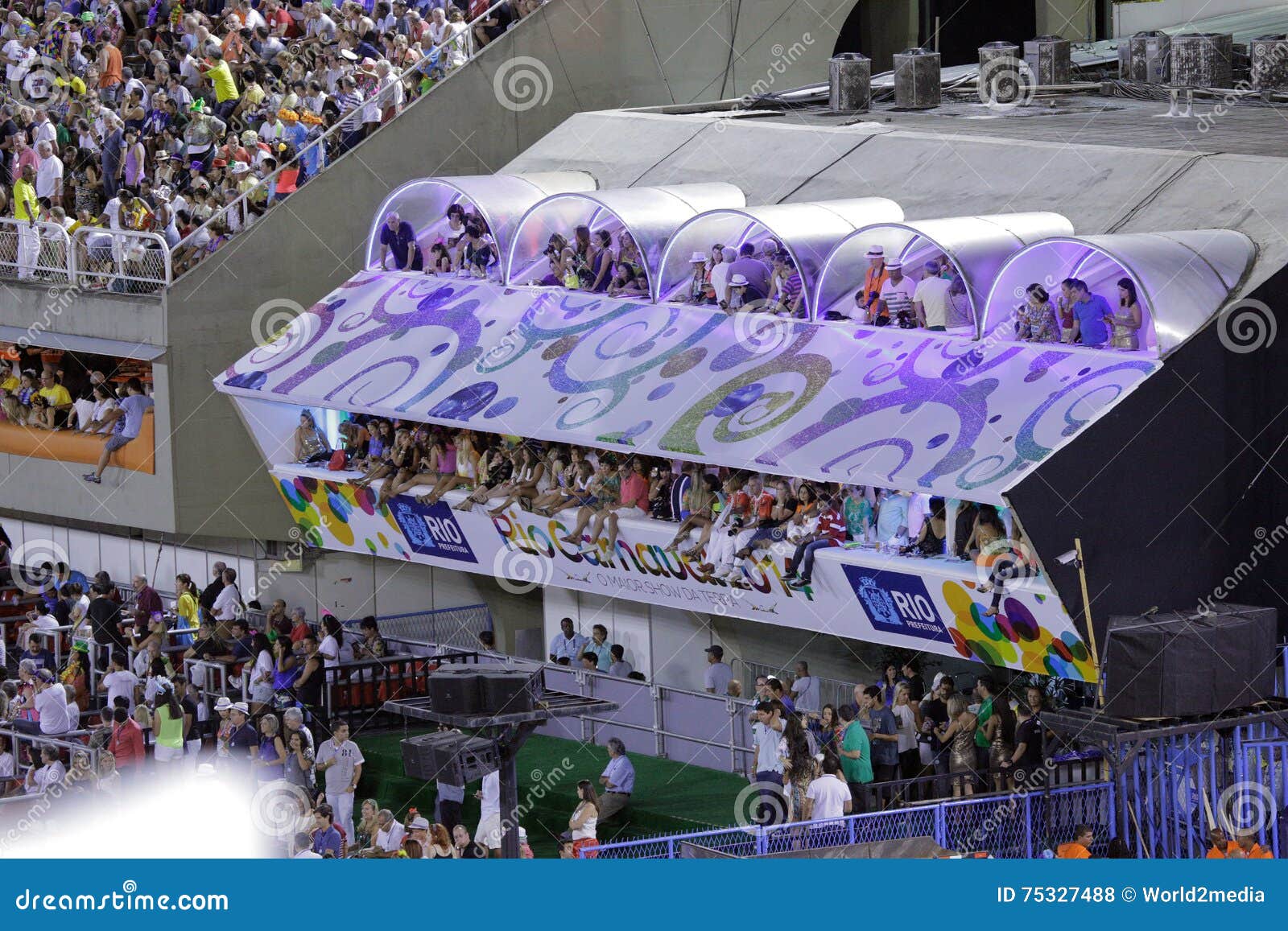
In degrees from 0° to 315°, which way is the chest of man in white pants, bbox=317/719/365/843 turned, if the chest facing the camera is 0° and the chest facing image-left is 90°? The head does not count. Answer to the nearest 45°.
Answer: approximately 0°

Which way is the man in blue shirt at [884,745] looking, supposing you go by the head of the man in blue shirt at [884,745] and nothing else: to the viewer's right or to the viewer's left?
to the viewer's left

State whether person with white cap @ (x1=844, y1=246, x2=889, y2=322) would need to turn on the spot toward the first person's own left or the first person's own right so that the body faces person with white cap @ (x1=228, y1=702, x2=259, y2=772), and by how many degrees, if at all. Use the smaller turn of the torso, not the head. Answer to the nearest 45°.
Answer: approximately 45° to the first person's own right

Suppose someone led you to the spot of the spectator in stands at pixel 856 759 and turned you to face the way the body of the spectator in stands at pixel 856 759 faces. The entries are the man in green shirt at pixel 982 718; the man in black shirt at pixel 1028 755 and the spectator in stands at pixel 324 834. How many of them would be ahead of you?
1
